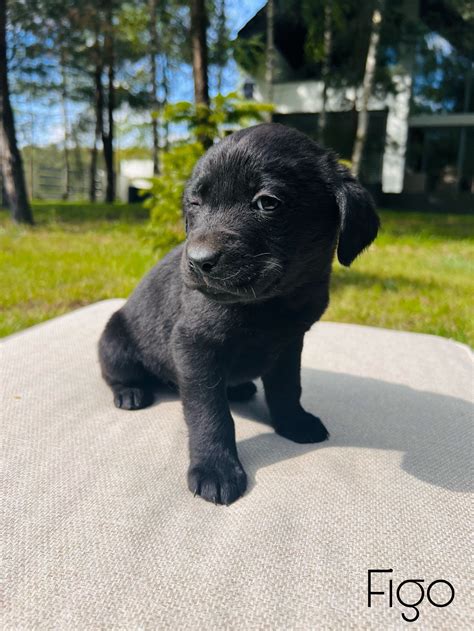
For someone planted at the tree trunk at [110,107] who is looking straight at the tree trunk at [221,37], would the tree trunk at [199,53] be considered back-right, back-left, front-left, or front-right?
front-right

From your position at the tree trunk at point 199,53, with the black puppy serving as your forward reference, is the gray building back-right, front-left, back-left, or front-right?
back-left

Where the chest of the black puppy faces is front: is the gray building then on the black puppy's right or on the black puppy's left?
on the black puppy's left

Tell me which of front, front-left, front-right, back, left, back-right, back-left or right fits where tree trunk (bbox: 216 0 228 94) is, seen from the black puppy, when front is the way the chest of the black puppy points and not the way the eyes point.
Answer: back-left

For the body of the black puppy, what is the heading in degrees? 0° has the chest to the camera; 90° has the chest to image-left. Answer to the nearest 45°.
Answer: approximately 315°

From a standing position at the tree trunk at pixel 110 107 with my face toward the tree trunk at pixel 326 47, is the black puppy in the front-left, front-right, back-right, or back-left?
front-right

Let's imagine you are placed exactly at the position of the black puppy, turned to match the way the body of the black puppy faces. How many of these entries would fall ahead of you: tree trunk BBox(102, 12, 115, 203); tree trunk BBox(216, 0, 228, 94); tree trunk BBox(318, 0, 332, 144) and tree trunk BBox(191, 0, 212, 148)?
0

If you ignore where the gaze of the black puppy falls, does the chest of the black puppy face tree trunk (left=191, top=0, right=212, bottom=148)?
no

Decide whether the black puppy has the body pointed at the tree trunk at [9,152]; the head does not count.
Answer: no

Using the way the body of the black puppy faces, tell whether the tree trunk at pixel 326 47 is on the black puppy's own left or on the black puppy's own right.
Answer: on the black puppy's own left

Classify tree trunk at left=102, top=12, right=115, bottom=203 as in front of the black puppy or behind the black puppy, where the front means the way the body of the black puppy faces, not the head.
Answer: behind

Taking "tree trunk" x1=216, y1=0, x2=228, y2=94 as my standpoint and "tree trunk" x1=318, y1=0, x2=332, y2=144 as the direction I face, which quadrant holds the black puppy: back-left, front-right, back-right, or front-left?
front-right

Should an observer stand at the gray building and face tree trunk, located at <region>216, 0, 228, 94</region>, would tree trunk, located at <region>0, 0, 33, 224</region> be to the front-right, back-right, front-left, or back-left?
front-left
